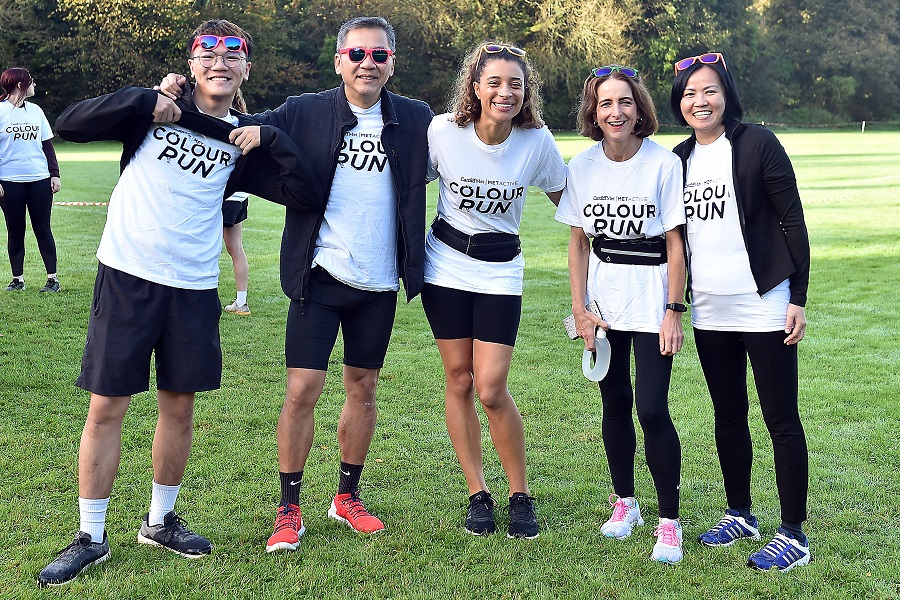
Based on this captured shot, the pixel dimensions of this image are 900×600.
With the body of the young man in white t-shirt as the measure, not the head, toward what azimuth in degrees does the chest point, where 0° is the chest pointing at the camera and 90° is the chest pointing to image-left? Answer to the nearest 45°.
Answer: approximately 0°

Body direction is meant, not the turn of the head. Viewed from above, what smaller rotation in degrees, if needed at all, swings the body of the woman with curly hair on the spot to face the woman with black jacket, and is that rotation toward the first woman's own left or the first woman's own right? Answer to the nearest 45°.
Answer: approximately 90° to the first woman's own left

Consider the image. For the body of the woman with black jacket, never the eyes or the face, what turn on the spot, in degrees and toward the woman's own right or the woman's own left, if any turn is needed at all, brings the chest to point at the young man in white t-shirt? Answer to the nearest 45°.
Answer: approximately 45° to the woman's own right

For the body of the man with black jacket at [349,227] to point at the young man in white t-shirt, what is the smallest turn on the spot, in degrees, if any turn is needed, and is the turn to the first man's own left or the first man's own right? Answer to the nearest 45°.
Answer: approximately 90° to the first man's own right

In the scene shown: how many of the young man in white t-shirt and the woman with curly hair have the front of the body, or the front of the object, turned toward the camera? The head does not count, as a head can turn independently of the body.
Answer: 2

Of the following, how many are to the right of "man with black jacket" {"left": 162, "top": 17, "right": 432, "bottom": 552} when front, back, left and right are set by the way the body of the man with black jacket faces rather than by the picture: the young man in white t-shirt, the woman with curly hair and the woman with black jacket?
1

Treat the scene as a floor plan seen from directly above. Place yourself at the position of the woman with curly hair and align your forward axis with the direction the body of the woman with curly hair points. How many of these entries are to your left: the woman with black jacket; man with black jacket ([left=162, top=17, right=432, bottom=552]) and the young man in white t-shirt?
1

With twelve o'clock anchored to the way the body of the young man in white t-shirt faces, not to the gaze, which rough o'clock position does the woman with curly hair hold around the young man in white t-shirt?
The woman with curly hair is roughly at 9 o'clock from the young man in white t-shirt.
